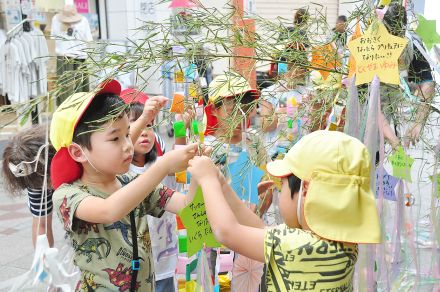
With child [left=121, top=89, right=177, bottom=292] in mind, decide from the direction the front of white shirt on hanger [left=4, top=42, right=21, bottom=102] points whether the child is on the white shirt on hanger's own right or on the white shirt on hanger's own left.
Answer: on the white shirt on hanger's own left

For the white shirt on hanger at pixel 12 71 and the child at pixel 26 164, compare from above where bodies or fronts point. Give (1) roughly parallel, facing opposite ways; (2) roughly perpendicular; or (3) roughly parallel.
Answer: roughly parallel, facing opposite ways

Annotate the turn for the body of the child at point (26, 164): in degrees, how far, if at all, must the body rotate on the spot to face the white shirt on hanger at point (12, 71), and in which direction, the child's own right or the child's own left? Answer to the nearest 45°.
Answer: approximately 45° to the child's own left

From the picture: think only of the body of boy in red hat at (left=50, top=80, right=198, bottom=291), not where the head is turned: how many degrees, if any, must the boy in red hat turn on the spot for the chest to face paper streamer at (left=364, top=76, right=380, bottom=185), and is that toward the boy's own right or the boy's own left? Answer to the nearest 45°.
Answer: approximately 45° to the boy's own left

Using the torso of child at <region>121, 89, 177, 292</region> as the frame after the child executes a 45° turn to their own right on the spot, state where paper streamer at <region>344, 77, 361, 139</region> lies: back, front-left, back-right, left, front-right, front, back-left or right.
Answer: left

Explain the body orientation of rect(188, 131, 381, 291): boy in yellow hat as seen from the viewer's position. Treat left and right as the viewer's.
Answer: facing away from the viewer and to the left of the viewer

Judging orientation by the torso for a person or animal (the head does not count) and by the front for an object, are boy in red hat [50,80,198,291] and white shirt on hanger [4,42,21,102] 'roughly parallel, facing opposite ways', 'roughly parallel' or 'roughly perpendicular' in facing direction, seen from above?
roughly perpendicular

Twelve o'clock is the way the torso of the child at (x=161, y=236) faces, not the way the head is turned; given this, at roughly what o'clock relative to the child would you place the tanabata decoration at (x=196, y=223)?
The tanabata decoration is roughly at 12 o'clock from the child.
